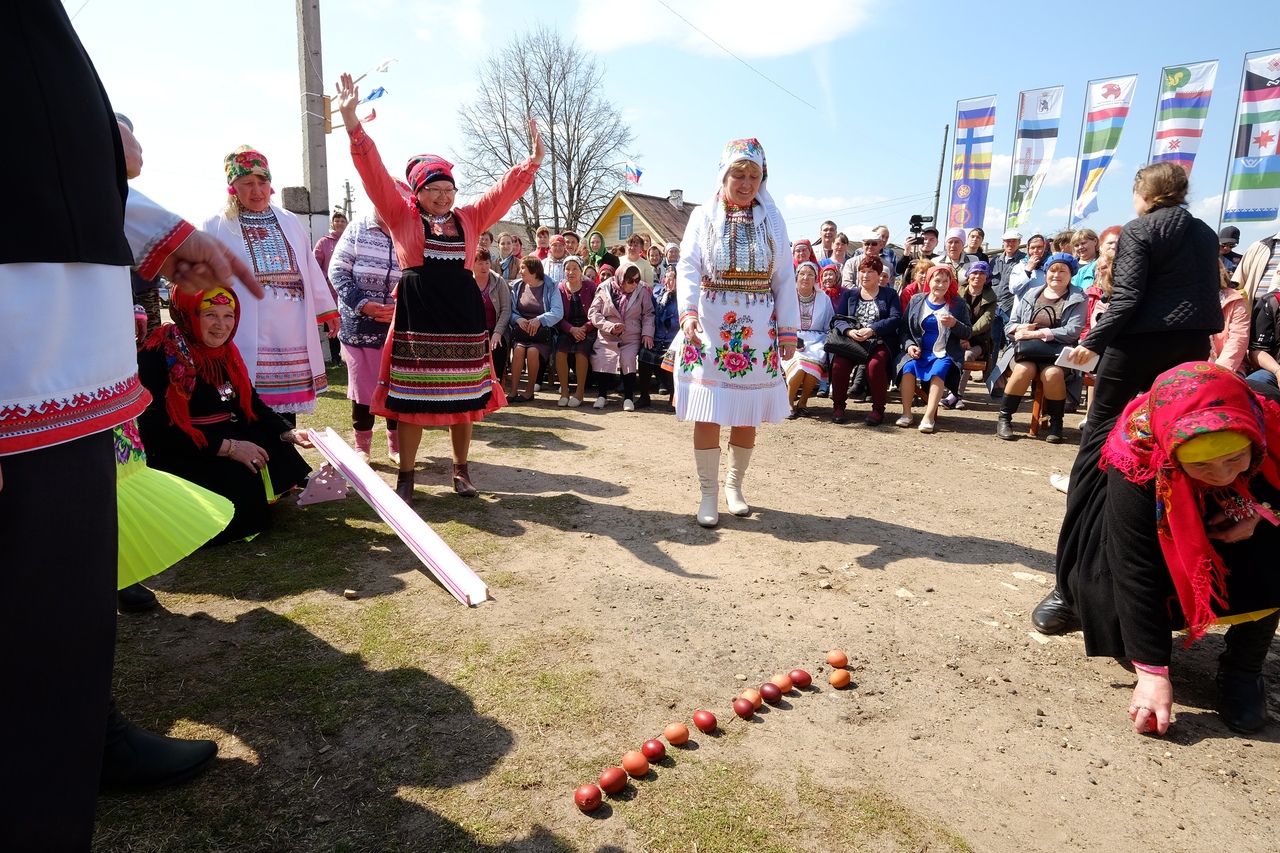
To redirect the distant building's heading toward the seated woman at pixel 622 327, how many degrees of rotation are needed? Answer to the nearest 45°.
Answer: approximately 45° to its left

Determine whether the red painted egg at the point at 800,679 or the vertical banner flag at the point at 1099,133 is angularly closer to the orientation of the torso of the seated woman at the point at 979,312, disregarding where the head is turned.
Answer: the red painted egg

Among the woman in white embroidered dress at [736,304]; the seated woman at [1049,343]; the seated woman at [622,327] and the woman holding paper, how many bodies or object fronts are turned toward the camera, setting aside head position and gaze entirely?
3

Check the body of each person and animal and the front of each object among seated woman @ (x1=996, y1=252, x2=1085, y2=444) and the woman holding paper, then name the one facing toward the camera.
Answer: the seated woman

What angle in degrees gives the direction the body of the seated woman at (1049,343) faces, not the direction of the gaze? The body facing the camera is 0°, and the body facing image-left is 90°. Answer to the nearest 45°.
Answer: approximately 0°

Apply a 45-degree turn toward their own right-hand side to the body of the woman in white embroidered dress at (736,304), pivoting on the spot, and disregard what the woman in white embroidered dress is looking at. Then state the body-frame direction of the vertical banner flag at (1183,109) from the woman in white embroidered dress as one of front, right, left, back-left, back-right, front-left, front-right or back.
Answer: back

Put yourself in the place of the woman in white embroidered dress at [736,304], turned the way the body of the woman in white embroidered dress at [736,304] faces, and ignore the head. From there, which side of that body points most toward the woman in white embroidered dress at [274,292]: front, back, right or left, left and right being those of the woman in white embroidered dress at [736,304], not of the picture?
right

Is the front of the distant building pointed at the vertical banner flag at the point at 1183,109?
no

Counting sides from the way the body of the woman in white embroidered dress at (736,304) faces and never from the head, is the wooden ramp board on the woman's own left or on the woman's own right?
on the woman's own right

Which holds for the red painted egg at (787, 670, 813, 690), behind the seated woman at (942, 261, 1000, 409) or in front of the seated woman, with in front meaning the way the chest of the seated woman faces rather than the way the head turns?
in front

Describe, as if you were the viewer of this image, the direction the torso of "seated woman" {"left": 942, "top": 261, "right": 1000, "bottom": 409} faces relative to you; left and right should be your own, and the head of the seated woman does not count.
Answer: facing the viewer and to the left of the viewer

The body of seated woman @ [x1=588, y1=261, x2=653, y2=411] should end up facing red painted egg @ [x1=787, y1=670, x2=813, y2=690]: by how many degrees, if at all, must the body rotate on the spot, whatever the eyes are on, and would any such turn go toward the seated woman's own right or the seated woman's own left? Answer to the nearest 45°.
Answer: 0° — they already face it

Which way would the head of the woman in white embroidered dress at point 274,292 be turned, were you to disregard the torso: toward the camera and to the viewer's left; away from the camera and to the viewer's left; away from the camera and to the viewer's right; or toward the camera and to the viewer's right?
toward the camera and to the viewer's right

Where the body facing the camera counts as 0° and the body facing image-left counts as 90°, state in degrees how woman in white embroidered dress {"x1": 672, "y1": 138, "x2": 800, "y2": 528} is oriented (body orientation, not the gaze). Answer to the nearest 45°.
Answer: approximately 0°

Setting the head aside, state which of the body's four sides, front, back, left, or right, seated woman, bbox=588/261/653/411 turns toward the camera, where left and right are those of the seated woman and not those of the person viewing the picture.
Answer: front

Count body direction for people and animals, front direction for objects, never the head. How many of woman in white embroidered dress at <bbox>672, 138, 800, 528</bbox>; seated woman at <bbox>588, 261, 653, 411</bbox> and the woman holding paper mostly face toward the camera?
2

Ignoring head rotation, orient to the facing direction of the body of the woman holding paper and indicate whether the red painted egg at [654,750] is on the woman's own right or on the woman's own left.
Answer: on the woman's own left

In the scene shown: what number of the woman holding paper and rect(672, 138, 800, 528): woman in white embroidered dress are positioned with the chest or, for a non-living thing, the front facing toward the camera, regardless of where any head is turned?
1
